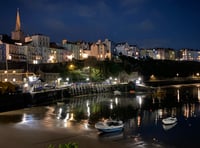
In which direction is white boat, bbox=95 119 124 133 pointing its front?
to the viewer's left

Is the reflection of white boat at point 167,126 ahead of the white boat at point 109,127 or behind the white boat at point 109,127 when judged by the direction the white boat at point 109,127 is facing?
behind
